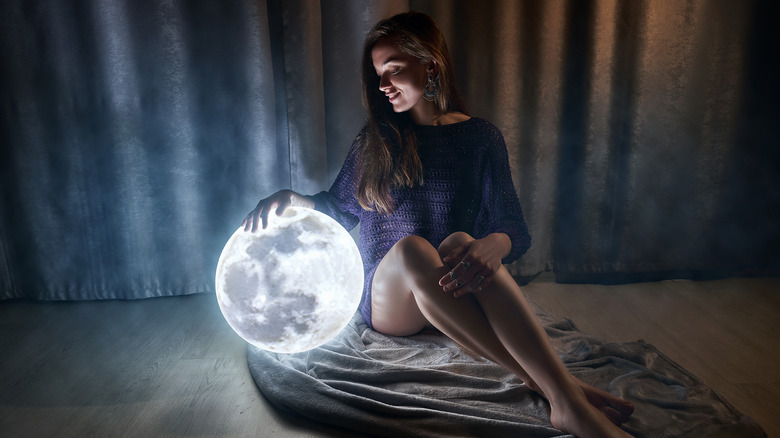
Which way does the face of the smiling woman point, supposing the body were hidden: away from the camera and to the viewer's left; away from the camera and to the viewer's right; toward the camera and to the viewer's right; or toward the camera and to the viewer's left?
toward the camera and to the viewer's left

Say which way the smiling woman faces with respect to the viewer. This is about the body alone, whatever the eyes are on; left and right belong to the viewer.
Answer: facing the viewer
